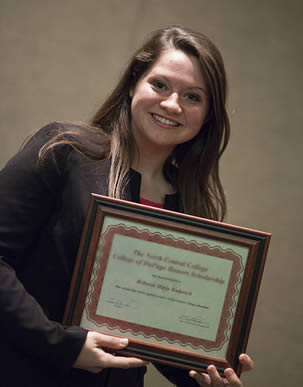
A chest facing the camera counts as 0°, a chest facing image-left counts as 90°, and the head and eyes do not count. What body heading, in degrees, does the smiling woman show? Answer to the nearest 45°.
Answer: approximately 315°
